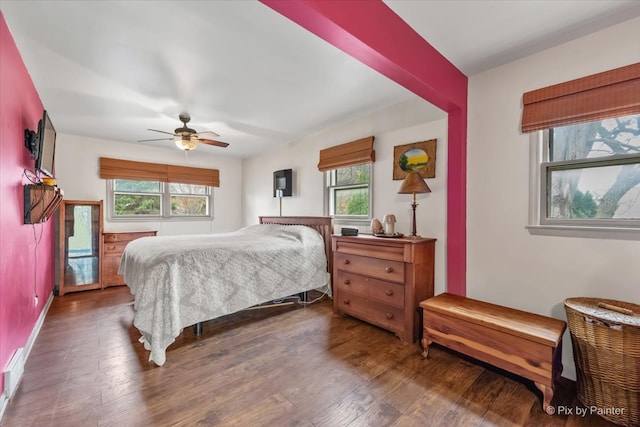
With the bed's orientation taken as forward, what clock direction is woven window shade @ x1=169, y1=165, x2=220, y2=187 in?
The woven window shade is roughly at 4 o'clock from the bed.

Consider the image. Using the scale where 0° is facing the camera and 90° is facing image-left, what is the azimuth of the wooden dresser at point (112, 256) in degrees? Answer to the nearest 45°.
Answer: approximately 0°

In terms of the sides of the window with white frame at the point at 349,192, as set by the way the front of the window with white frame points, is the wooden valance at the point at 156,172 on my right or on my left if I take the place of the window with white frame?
on my right

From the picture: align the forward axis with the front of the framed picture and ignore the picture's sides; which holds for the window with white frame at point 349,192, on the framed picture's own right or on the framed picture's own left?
on the framed picture's own right

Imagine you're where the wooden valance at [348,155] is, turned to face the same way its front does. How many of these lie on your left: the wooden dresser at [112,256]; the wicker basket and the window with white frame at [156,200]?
1

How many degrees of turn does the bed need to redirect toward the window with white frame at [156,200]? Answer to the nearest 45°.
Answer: approximately 135° to its right

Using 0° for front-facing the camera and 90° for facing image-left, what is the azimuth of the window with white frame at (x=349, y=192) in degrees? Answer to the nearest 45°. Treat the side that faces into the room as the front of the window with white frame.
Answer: approximately 45°
